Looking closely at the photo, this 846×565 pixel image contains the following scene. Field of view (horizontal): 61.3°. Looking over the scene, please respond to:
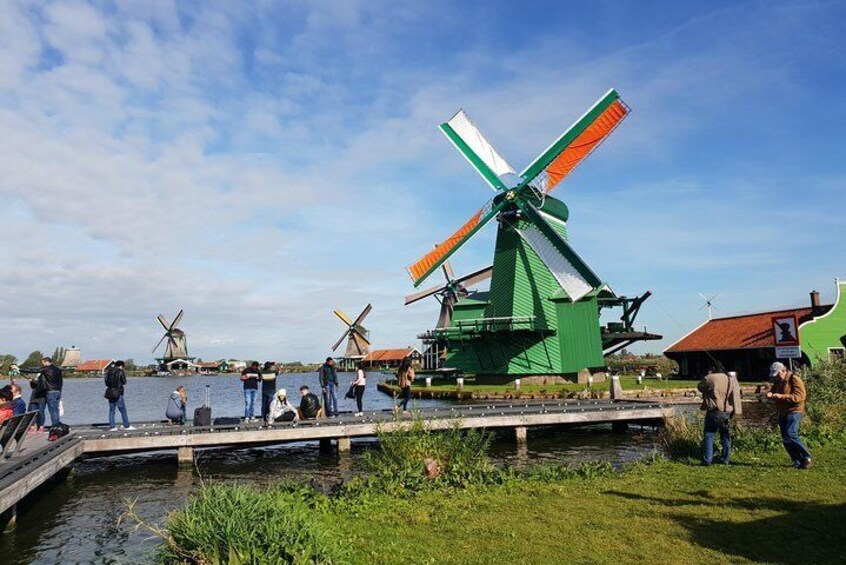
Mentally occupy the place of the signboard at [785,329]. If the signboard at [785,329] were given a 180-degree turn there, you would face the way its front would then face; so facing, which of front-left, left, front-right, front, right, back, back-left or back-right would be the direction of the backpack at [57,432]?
back-left

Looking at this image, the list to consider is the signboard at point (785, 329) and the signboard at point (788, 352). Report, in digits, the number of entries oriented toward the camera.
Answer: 2

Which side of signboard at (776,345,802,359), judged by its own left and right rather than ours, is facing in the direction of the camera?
front

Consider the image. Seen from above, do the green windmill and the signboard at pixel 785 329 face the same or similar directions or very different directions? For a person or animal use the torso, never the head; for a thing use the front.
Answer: same or similar directions

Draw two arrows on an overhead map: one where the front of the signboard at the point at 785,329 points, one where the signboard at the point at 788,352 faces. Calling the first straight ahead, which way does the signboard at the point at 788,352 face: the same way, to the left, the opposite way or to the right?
the same way

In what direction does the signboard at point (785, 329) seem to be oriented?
toward the camera

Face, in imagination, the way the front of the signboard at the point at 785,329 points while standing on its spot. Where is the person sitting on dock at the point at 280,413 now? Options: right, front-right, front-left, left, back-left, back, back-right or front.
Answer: front-right

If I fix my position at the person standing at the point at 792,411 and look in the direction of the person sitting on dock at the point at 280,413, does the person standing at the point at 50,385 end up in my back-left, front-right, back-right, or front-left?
front-left

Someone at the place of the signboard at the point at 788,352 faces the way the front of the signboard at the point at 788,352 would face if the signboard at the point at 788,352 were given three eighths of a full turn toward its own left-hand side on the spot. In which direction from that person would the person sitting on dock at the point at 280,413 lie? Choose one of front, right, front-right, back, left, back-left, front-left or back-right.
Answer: back

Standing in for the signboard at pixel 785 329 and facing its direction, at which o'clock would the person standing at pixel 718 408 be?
The person standing is roughly at 12 o'clock from the signboard.

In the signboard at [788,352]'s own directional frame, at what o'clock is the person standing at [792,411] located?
The person standing is roughly at 12 o'clock from the signboard.

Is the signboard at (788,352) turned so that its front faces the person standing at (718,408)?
yes

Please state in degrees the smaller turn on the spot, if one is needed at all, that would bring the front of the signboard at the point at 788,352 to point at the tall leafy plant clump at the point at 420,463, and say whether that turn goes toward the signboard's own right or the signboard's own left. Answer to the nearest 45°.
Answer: approximately 45° to the signboard's own right

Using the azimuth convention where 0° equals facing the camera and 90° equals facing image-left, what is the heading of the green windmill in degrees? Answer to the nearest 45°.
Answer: approximately 45°
